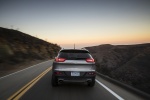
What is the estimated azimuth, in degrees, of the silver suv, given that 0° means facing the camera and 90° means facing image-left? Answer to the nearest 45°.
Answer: approximately 180°
